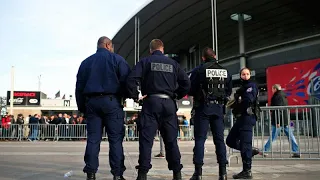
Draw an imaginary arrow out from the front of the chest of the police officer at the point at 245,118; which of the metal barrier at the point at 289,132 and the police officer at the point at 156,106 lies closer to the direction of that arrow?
the police officer

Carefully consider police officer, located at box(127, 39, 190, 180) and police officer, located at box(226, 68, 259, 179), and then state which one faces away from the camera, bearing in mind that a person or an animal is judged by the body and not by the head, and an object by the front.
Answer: police officer, located at box(127, 39, 190, 180)

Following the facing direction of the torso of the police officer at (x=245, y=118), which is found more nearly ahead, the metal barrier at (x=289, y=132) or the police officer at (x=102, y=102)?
the police officer

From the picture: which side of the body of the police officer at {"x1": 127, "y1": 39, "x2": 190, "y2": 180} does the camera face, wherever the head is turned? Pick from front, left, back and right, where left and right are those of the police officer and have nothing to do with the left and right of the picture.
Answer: back

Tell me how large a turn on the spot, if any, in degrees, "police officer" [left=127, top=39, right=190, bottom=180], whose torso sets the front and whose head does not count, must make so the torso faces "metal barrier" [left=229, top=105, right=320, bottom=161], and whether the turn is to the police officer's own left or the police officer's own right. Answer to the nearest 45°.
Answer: approximately 45° to the police officer's own right

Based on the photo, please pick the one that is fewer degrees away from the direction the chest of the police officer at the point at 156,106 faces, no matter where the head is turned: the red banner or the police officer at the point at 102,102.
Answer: the red banner

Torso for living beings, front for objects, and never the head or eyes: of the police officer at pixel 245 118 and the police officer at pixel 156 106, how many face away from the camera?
1

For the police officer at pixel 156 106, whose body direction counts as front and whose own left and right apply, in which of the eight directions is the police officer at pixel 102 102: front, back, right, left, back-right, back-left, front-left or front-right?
left
